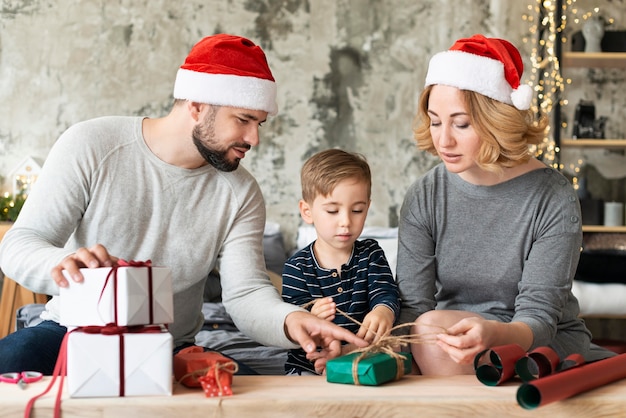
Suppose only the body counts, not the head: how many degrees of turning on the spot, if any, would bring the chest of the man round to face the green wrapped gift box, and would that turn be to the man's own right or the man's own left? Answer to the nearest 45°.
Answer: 0° — they already face it

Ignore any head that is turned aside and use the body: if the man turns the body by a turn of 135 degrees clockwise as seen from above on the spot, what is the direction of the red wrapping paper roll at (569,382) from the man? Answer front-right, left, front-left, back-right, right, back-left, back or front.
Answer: back-left

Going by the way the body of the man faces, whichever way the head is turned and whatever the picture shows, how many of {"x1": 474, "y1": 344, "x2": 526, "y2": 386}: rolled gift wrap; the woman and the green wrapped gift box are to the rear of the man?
0

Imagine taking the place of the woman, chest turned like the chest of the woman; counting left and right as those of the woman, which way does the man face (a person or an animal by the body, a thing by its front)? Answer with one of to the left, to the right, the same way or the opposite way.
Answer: to the left

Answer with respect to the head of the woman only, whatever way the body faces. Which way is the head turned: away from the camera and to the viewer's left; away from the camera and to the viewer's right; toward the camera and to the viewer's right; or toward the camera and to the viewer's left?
toward the camera and to the viewer's left

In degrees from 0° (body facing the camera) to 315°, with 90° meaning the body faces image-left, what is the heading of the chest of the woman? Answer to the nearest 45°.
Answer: approximately 45°

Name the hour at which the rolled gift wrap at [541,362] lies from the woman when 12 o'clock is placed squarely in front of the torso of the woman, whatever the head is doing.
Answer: The rolled gift wrap is roughly at 10 o'clock from the woman.

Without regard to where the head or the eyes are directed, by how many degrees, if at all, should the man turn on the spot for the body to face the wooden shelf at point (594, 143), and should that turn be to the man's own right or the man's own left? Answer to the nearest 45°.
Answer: approximately 90° to the man's own left

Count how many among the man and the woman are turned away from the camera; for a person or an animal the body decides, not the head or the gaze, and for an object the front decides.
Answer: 0

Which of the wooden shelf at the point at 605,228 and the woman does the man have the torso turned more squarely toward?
the woman

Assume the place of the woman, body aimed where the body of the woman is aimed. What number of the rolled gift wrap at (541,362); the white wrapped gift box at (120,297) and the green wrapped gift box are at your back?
0

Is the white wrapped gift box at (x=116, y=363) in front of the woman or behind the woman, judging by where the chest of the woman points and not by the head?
in front

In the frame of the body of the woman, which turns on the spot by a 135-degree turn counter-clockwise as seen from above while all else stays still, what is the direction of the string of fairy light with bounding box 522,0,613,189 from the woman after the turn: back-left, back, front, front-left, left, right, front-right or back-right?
left

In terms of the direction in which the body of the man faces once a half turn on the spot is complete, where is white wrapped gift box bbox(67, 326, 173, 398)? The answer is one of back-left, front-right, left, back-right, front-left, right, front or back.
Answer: back-left

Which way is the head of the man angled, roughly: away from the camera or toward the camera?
toward the camera

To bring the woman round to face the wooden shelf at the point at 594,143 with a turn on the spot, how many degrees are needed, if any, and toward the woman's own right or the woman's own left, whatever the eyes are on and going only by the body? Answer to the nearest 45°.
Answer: approximately 135° to the woman's own right

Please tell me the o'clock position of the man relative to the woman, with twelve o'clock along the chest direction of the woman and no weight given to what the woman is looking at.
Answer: The man is roughly at 1 o'clock from the woman.
